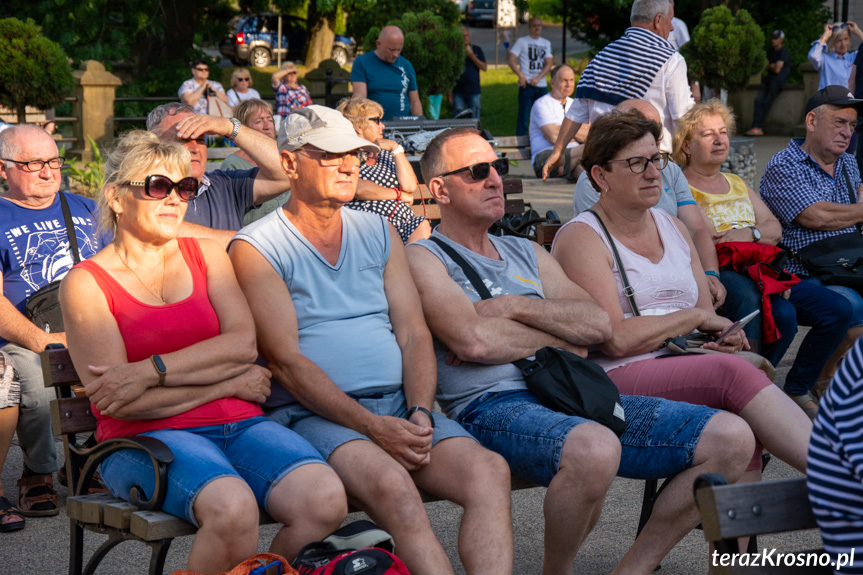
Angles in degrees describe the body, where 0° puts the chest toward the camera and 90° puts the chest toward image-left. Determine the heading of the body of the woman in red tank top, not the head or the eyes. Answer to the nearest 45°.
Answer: approximately 315°

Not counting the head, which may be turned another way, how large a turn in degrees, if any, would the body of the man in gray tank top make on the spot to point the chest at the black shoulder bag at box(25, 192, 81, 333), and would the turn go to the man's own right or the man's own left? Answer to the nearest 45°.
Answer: approximately 135° to the man's own right

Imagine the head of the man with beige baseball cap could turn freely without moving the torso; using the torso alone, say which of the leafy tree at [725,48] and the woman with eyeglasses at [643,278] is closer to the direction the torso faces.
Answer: the woman with eyeglasses

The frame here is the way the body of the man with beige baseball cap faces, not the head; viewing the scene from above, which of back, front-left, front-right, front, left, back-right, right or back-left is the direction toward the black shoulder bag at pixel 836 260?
left

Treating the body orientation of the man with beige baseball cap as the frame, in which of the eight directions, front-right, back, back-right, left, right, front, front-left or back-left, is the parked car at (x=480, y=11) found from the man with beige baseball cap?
back-left

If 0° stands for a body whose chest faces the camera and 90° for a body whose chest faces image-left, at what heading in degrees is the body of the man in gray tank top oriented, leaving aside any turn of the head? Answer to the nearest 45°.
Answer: approximately 315°

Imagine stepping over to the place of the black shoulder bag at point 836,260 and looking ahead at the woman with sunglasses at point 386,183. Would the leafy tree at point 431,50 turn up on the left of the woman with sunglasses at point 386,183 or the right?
right

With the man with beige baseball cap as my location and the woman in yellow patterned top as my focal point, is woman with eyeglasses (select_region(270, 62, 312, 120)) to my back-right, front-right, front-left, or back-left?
front-left

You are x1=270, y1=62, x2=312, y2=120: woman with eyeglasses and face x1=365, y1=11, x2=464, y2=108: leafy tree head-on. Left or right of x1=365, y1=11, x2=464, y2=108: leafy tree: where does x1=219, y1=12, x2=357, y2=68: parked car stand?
left

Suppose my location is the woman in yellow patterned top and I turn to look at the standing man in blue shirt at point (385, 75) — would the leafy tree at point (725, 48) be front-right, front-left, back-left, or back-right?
front-right

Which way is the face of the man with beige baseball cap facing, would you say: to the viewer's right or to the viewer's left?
to the viewer's right

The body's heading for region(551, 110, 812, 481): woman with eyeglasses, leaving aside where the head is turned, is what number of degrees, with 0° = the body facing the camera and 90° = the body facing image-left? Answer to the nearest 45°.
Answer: approximately 315°

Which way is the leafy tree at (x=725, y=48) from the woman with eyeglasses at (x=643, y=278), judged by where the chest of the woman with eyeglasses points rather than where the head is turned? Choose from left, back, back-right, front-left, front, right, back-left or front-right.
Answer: back-left
